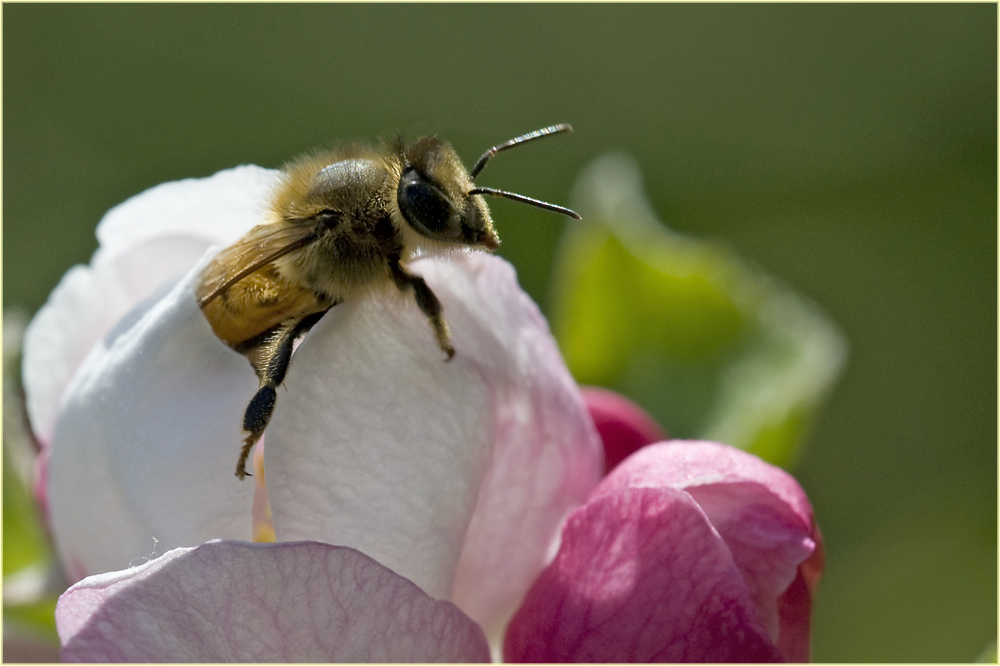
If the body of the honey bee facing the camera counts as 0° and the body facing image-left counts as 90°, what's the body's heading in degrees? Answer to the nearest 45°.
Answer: approximately 270°
